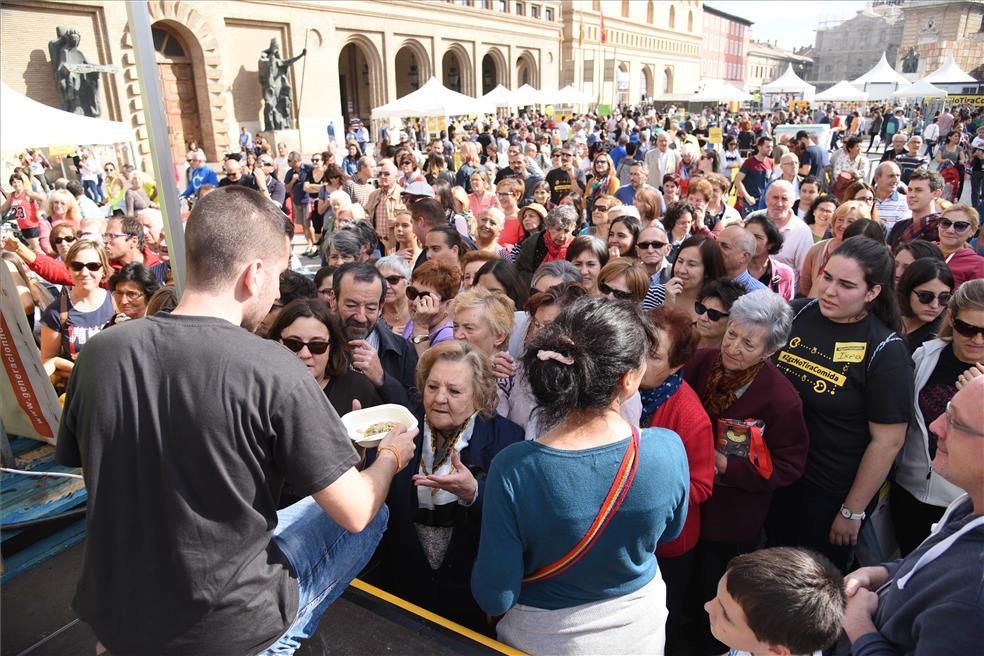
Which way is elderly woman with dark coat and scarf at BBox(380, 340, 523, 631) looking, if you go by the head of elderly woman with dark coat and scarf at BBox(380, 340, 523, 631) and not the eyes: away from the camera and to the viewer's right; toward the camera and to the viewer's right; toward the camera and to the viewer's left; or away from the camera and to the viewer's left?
toward the camera and to the viewer's left

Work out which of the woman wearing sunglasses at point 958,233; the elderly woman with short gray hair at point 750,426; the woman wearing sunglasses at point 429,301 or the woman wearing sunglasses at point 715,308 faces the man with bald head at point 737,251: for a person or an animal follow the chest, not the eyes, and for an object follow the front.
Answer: the woman wearing sunglasses at point 958,233

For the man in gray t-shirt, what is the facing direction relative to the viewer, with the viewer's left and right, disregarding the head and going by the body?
facing away from the viewer and to the right of the viewer

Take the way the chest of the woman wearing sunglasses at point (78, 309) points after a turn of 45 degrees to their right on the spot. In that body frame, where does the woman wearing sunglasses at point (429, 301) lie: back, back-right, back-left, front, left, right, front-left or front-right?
left

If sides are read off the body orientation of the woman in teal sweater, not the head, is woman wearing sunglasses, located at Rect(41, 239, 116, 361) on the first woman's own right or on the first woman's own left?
on the first woman's own left

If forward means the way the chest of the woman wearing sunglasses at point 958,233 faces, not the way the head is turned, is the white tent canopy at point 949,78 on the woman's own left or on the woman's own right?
on the woman's own right

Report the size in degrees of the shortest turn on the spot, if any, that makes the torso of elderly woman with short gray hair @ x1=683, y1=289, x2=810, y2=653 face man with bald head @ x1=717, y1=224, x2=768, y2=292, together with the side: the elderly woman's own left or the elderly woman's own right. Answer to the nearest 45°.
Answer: approximately 135° to the elderly woman's own right

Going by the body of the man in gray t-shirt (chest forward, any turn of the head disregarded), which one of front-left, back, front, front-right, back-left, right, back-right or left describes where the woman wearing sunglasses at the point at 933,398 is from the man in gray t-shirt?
front-right

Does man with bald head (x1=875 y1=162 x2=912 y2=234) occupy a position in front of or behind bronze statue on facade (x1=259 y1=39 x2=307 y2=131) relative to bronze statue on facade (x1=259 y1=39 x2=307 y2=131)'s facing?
in front

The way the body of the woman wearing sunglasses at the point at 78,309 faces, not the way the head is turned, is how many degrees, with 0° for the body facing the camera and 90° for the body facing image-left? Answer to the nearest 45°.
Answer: approximately 0°

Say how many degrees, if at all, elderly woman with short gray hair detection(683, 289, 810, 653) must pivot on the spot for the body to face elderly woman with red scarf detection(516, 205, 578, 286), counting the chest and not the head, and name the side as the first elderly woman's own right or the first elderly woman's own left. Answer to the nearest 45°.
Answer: approximately 90° to the first elderly woman's own right

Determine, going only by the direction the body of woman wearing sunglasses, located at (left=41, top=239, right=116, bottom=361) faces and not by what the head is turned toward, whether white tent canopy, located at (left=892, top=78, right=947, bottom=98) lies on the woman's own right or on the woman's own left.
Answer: on the woman's own left

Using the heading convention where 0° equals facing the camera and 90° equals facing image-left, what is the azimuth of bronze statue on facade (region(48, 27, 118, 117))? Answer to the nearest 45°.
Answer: approximately 315°

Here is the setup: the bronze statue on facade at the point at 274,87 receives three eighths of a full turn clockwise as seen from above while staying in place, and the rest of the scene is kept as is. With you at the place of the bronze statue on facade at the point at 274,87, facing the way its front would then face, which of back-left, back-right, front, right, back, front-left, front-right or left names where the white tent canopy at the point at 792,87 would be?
back
